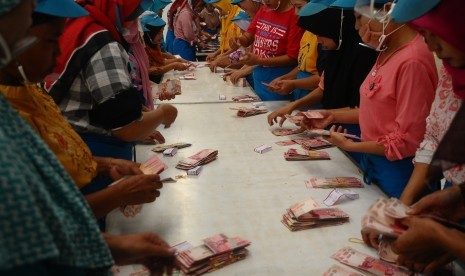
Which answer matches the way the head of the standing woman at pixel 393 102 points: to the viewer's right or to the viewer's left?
to the viewer's left

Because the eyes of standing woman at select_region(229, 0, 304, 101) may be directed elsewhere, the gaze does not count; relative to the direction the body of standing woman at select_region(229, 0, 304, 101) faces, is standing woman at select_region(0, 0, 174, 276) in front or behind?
in front

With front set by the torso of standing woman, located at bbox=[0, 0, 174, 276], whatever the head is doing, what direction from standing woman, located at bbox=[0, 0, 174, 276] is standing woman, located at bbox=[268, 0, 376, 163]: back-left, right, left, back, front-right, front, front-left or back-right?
front-left

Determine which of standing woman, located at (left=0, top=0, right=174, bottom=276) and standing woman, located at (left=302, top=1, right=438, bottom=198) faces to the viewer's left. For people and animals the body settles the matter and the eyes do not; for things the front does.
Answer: standing woman, located at (left=302, top=1, right=438, bottom=198)

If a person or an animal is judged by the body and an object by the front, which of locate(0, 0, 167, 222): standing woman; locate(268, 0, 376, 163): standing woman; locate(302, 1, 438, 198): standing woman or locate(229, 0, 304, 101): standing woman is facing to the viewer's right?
locate(0, 0, 167, 222): standing woman

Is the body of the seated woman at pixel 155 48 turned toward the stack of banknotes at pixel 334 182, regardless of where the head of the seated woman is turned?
no

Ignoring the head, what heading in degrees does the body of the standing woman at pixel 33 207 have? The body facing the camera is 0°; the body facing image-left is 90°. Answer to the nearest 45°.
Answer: approximately 270°

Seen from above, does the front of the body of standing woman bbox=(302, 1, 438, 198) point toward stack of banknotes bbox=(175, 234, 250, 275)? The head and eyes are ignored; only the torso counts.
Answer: no

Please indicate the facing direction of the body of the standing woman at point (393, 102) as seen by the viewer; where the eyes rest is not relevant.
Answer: to the viewer's left

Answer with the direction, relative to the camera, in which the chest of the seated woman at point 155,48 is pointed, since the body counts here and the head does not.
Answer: to the viewer's right

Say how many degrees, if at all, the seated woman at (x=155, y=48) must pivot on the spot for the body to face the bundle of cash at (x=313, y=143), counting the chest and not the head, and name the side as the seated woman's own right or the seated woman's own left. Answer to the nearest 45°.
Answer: approximately 90° to the seated woman's own right

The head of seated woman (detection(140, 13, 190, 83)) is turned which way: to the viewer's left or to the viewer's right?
to the viewer's right

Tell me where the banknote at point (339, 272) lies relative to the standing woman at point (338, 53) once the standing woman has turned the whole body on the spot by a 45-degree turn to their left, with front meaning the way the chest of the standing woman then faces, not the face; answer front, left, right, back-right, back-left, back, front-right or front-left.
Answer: front

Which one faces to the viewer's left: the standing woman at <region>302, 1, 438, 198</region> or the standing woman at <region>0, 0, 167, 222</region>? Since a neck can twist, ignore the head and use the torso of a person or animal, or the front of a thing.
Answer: the standing woman at <region>302, 1, 438, 198</region>
